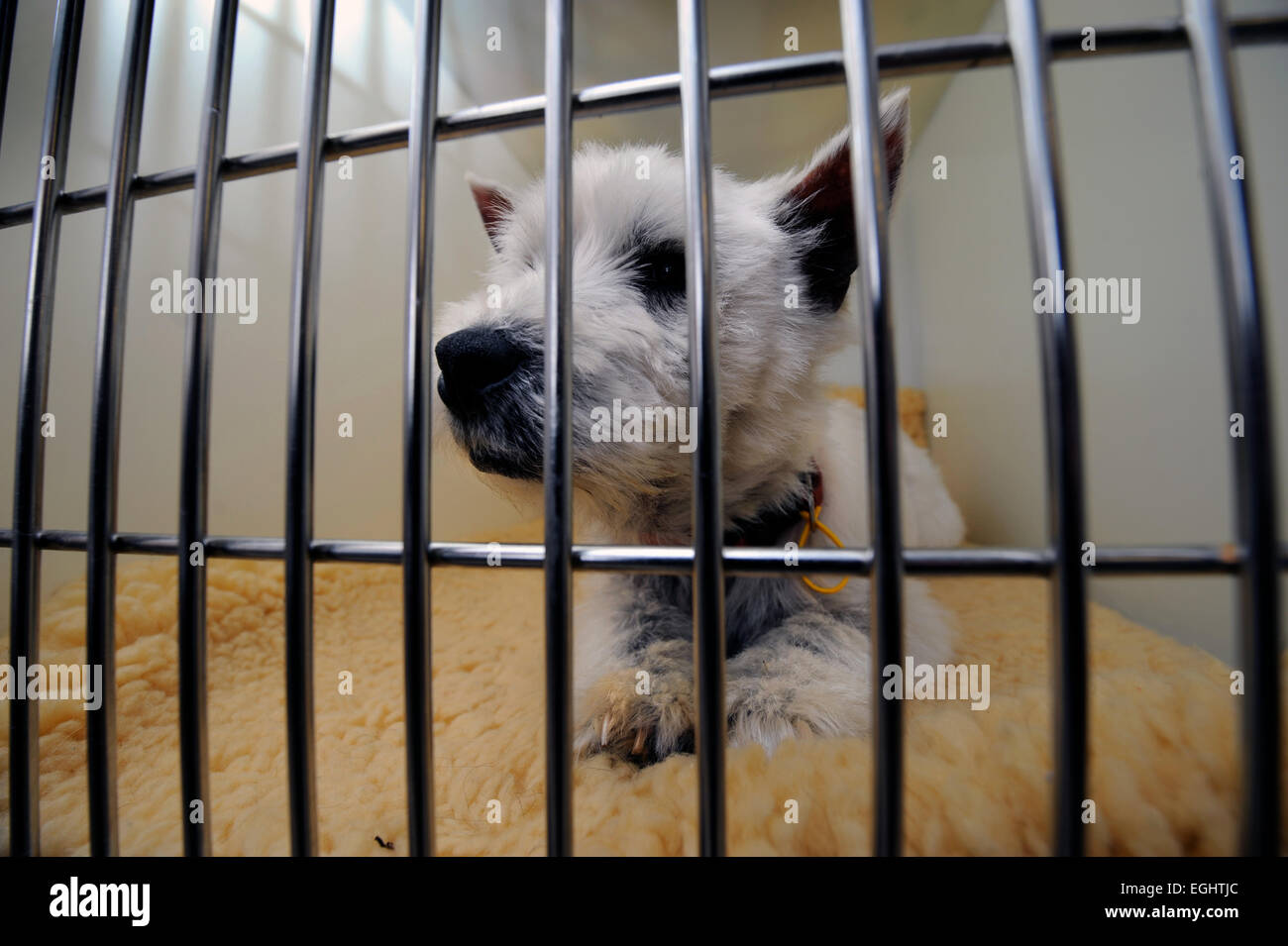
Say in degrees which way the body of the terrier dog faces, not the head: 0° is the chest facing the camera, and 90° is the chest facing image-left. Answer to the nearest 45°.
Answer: approximately 45°
